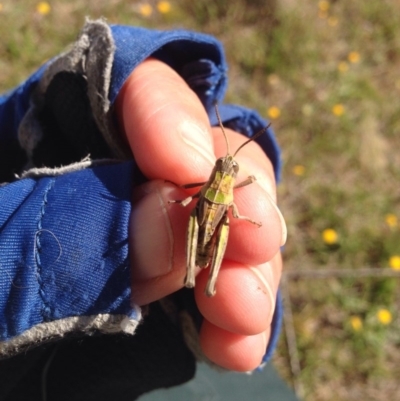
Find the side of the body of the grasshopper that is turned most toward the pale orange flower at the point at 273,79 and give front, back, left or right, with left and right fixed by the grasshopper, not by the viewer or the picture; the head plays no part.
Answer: front

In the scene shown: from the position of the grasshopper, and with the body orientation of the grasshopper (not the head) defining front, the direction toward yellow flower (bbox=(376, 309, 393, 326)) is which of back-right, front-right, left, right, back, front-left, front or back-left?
front-right

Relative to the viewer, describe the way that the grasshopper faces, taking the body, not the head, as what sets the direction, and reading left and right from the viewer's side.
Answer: facing away from the viewer

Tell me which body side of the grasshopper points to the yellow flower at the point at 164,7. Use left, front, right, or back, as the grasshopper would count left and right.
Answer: front

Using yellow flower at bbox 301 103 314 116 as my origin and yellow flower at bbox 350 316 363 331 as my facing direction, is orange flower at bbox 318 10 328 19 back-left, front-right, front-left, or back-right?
back-left

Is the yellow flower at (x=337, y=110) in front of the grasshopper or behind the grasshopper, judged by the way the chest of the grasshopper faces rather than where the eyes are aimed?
in front

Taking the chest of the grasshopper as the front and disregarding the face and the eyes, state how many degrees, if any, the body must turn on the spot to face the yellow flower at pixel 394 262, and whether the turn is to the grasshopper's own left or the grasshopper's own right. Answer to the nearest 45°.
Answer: approximately 45° to the grasshopper's own right

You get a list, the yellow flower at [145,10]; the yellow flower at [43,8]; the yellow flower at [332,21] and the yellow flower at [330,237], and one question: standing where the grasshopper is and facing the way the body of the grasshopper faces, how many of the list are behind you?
0

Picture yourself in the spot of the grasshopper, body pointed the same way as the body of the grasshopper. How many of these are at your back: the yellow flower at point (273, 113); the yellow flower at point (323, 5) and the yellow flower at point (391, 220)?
0

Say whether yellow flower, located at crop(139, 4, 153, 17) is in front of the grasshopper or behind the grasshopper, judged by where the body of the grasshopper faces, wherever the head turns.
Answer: in front
